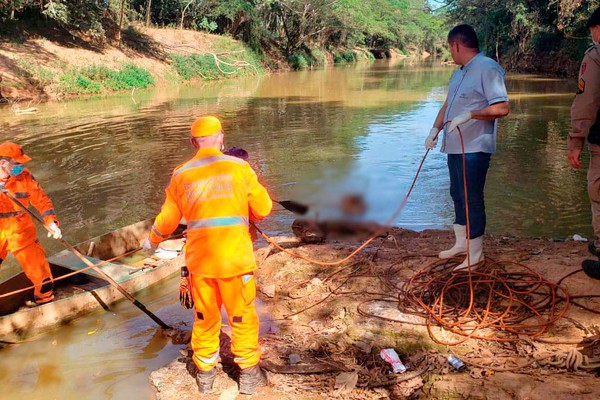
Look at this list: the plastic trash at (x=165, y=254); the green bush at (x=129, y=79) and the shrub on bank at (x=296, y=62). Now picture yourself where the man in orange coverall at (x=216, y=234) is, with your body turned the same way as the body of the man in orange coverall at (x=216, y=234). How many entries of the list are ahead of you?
3

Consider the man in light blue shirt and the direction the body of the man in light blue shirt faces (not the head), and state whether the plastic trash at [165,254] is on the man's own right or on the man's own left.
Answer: on the man's own right

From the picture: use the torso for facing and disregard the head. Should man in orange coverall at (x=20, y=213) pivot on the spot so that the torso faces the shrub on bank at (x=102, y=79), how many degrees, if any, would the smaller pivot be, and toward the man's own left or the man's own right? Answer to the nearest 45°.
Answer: approximately 135° to the man's own left

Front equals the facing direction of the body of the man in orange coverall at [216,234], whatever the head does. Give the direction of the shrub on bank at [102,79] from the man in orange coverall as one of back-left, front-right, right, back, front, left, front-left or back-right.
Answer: front

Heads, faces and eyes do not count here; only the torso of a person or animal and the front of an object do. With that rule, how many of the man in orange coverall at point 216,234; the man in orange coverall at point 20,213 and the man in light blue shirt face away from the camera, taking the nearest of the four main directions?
1

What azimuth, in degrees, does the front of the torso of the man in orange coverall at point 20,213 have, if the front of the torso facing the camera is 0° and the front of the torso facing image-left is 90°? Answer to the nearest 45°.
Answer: approximately 315°

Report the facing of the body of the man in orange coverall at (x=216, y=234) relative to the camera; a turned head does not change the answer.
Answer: away from the camera

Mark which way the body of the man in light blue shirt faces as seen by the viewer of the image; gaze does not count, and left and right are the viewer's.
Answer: facing the viewer and to the left of the viewer

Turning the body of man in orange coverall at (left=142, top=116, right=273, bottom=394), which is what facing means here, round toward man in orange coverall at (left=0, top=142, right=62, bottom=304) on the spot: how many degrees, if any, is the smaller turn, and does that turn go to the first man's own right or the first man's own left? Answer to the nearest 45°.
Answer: approximately 45° to the first man's own left

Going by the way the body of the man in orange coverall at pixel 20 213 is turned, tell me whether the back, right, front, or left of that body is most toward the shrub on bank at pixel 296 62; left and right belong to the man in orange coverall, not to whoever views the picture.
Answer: left

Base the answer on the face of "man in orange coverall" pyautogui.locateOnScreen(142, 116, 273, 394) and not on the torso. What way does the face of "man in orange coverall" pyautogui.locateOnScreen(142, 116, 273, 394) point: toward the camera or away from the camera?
away from the camera

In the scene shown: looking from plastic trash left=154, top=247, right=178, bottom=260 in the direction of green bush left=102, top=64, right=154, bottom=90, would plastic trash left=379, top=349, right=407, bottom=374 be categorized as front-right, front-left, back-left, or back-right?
back-right

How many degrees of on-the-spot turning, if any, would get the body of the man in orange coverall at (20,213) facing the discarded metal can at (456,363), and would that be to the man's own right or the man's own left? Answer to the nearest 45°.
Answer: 0° — they already face it
